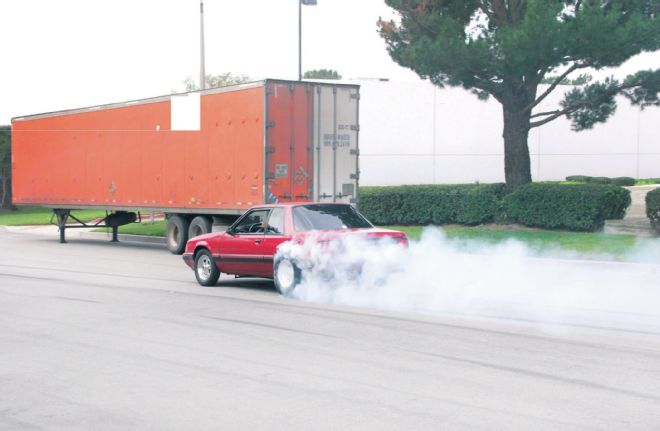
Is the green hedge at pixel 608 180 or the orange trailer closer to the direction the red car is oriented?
the orange trailer

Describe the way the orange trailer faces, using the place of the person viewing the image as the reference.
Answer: facing away from the viewer and to the left of the viewer

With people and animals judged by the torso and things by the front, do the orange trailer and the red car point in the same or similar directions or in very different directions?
same or similar directions

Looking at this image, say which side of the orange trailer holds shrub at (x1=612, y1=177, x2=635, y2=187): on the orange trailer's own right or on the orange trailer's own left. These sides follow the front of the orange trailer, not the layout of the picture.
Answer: on the orange trailer's own right

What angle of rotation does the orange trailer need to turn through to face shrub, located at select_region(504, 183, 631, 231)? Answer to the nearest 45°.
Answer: approximately 135° to its right

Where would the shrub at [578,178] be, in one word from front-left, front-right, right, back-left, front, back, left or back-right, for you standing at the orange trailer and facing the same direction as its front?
right

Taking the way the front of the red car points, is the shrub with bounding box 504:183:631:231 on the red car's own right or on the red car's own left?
on the red car's own right

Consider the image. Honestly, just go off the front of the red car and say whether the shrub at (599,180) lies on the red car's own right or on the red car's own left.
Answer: on the red car's own right

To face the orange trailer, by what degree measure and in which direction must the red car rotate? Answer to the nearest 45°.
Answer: approximately 45° to its right

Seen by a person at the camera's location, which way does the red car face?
facing away from the viewer and to the left of the viewer

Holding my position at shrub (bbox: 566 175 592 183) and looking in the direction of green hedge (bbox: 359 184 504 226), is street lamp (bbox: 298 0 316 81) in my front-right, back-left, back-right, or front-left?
front-right

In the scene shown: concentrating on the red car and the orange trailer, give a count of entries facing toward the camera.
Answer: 0
